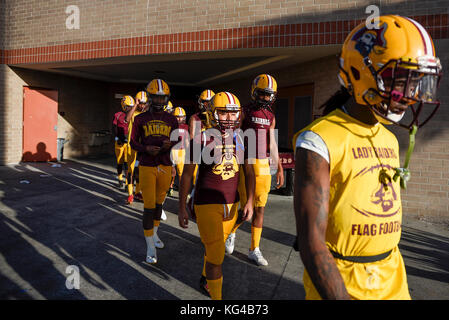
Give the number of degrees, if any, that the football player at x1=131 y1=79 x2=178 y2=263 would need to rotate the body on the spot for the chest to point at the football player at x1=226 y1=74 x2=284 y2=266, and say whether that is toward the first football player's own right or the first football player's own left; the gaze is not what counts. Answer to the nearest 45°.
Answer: approximately 90° to the first football player's own left

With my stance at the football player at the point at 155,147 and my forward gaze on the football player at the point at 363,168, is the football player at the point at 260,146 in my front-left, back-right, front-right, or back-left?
front-left

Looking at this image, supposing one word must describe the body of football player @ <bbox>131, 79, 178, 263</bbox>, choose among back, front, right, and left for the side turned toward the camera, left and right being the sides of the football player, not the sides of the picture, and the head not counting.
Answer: front
